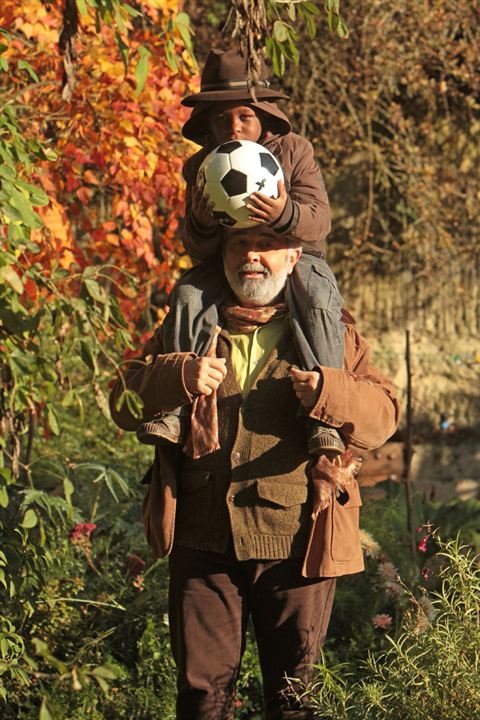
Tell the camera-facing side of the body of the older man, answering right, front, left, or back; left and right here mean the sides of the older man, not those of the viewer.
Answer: front

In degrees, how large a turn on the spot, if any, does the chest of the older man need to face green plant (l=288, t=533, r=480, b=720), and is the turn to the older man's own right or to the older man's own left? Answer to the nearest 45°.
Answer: approximately 45° to the older man's own left

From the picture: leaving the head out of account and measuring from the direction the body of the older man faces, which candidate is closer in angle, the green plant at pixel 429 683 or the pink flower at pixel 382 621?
the green plant

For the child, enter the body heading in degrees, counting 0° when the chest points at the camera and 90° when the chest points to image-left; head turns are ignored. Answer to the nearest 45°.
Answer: approximately 0°

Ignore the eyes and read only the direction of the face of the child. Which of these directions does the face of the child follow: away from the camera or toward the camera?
toward the camera
